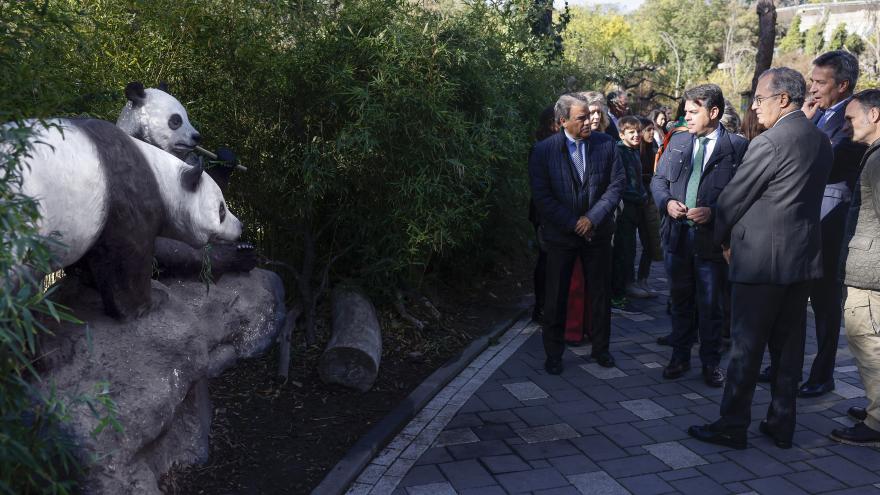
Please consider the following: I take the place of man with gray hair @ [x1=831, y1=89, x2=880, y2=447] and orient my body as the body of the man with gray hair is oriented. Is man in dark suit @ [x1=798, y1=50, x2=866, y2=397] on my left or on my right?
on my right

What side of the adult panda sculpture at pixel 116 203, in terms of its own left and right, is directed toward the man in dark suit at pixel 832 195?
front

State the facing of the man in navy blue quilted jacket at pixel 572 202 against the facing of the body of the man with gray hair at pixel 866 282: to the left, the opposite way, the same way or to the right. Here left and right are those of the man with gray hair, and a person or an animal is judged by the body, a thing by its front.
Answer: to the left

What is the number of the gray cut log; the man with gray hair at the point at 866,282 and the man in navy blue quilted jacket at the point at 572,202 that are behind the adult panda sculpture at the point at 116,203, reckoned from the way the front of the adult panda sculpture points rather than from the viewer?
0

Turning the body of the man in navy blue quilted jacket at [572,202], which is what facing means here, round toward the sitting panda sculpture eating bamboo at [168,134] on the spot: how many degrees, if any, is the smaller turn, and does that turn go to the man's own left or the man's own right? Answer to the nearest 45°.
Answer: approximately 45° to the man's own right

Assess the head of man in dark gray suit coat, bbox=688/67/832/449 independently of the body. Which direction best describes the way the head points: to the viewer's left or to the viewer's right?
to the viewer's left

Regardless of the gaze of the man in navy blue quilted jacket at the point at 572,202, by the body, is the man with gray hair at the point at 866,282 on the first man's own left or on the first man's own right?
on the first man's own left

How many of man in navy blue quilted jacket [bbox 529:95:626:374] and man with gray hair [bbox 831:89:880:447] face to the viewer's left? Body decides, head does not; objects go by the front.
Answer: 1

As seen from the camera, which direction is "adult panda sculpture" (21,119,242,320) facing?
to the viewer's right

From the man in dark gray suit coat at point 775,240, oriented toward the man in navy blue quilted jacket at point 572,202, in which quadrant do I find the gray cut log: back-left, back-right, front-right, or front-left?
front-left

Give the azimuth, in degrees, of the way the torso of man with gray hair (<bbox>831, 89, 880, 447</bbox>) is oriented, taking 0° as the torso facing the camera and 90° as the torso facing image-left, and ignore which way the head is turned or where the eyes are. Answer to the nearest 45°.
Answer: approximately 90°

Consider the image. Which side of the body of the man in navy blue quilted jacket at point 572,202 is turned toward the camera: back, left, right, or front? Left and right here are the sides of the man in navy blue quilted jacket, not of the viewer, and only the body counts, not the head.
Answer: front

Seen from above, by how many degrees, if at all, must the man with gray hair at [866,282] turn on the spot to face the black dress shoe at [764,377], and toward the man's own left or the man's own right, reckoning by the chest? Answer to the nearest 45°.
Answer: approximately 45° to the man's own right
